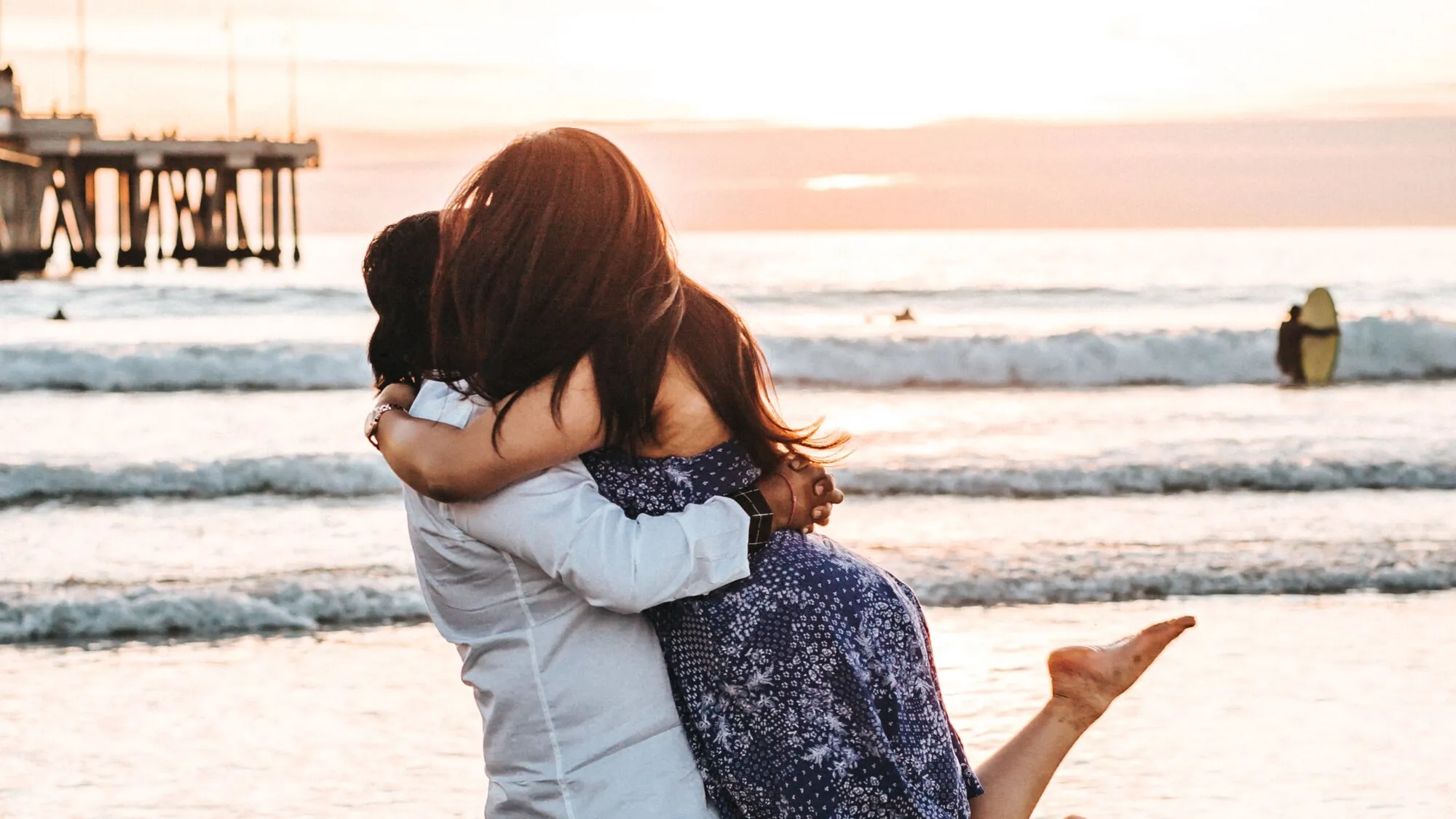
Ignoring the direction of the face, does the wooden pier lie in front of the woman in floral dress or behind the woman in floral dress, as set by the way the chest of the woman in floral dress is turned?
in front

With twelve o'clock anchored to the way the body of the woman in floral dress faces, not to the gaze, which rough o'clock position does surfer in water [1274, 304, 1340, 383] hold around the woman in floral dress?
The surfer in water is roughly at 2 o'clock from the woman in floral dress.

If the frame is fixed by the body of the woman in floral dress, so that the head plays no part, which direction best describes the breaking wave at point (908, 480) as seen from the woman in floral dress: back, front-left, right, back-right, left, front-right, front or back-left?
front-right

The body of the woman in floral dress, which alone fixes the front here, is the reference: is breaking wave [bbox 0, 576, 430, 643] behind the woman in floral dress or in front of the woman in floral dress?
in front

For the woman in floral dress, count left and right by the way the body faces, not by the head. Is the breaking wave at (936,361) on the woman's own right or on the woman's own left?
on the woman's own right

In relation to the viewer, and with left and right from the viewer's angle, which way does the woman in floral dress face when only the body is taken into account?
facing away from the viewer and to the left of the viewer

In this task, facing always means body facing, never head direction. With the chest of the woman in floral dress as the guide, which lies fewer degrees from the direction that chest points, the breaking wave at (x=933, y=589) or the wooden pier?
the wooden pier

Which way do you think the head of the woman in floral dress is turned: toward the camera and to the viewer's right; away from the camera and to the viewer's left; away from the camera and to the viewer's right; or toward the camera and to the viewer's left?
away from the camera and to the viewer's left
